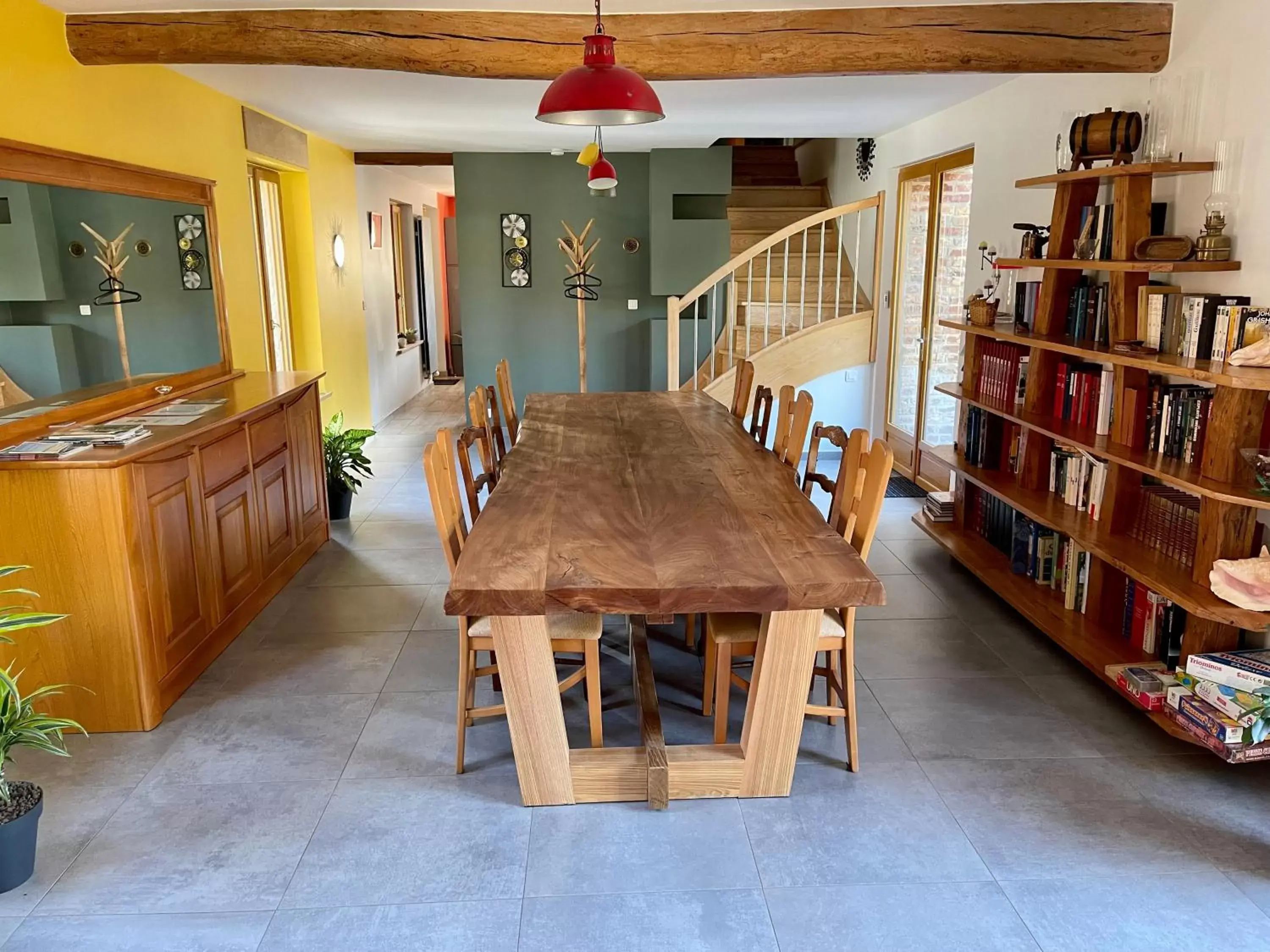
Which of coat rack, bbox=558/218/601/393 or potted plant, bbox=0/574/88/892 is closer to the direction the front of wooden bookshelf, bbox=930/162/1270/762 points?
the potted plant

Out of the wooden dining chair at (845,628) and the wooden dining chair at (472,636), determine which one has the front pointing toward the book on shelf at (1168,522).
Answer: the wooden dining chair at (472,636)

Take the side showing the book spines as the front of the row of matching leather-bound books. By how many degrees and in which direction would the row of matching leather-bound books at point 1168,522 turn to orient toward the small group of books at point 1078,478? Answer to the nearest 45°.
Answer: approximately 90° to its right

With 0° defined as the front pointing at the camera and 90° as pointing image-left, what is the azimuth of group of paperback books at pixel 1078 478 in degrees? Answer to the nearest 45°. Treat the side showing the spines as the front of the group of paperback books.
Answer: approximately 45°

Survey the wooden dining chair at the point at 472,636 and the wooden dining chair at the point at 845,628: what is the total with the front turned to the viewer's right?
1

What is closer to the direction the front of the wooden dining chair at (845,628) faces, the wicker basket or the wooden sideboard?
the wooden sideboard

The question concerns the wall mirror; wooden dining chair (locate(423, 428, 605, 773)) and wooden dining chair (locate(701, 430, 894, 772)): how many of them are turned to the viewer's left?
1

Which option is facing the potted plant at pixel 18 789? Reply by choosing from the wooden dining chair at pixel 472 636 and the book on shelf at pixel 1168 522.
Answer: the book on shelf

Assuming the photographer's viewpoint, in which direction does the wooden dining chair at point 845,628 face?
facing to the left of the viewer

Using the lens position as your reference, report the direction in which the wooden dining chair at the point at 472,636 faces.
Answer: facing to the right of the viewer

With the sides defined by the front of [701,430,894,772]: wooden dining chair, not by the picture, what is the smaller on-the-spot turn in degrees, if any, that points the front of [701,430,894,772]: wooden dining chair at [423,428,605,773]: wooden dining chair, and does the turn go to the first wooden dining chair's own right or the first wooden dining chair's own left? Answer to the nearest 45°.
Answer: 0° — it already faces it

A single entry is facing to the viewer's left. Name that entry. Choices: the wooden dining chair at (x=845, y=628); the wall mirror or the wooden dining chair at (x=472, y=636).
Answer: the wooden dining chair at (x=845, y=628)

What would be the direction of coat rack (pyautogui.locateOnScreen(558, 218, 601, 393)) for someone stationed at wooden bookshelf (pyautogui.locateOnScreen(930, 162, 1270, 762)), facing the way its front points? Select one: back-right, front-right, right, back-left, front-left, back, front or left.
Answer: right

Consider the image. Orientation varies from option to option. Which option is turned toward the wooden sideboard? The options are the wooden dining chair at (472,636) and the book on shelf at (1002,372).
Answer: the book on shelf

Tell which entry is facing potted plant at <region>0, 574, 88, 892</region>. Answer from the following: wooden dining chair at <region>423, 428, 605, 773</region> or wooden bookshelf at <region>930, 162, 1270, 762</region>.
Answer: the wooden bookshelf

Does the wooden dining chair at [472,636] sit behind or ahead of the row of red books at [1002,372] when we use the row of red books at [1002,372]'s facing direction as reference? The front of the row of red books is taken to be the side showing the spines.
ahead
